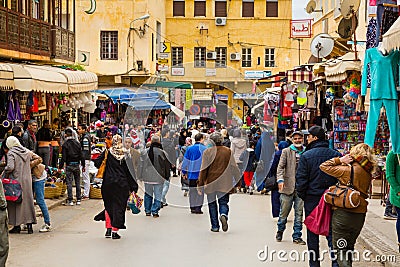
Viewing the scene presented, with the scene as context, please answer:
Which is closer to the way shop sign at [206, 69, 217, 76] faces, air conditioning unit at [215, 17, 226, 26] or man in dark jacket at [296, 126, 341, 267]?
the man in dark jacket

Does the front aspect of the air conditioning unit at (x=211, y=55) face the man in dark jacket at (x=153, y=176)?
yes

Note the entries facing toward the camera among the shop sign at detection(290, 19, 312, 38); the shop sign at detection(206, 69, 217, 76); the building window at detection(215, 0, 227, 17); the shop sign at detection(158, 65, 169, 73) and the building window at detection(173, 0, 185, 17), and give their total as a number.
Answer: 5

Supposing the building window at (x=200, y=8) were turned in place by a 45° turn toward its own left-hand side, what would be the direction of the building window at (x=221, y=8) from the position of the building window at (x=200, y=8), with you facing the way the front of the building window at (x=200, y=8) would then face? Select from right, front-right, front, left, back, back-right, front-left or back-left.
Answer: front-left

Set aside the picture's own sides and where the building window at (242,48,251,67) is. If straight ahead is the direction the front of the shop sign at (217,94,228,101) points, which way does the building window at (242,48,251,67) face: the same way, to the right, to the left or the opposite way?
the same way

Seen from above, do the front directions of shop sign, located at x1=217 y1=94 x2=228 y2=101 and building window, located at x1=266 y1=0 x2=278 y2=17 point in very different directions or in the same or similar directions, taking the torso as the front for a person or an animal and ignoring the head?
same or similar directions

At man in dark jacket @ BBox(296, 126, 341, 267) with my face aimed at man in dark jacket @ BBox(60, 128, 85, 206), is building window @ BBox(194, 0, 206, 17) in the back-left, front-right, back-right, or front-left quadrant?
front-right

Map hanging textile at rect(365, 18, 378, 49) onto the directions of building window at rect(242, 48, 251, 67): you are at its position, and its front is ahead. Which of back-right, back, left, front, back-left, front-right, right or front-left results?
front

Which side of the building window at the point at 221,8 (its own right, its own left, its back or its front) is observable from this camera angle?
front

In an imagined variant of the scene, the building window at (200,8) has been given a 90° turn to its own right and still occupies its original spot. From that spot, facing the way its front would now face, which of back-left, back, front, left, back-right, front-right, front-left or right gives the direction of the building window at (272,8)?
back

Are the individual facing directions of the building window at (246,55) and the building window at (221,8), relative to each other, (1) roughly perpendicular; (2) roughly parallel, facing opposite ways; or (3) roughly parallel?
roughly parallel

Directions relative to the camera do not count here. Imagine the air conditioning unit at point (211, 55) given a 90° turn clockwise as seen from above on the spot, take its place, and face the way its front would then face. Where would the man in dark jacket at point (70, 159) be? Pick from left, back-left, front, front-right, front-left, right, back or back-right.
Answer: left

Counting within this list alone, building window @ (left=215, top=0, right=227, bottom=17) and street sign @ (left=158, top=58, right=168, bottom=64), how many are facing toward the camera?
2

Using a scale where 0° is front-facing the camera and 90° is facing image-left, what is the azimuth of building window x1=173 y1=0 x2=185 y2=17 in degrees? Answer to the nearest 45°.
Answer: approximately 0°
